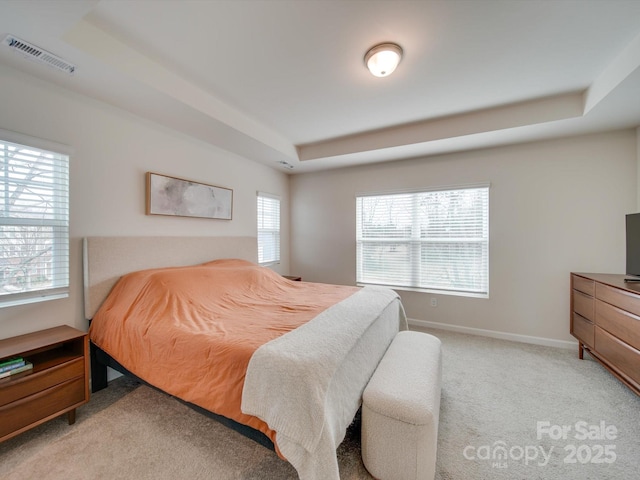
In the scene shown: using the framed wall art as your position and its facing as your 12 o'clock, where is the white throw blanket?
The white throw blanket is roughly at 1 o'clock from the framed wall art.

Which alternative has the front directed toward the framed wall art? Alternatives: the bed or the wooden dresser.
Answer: the wooden dresser

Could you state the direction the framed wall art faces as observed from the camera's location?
facing the viewer and to the right of the viewer

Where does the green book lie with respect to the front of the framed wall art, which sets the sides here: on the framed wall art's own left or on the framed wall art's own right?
on the framed wall art's own right

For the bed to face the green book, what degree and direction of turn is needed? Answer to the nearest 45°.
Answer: approximately 135° to its right

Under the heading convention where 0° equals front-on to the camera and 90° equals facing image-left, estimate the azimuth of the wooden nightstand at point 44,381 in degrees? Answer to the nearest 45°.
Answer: approximately 315°

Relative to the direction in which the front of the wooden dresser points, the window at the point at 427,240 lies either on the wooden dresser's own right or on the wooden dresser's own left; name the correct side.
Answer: on the wooden dresser's own right

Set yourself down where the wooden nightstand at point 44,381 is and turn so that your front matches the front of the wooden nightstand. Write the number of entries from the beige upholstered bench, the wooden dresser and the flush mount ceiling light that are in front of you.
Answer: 3

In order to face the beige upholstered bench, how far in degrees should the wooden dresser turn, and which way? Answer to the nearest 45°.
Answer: approximately 45° to its left

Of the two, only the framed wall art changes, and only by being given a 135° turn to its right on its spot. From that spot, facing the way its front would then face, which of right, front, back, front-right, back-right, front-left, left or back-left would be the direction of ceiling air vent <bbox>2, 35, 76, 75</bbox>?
front-left

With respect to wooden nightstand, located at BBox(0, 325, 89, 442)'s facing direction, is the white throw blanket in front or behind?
in front

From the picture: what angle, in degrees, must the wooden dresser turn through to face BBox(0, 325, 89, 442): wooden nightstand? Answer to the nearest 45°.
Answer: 0° — it already faces it

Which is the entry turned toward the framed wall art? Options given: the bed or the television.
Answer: the television
